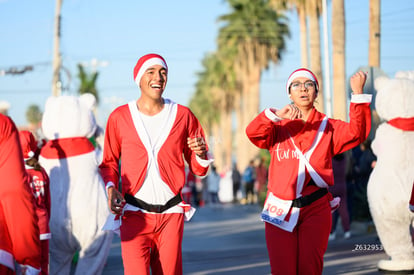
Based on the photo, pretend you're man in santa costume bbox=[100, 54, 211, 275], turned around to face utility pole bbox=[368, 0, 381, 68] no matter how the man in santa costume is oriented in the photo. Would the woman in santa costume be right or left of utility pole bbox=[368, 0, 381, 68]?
right

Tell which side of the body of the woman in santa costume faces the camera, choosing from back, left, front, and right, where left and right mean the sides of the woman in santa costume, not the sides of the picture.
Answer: front

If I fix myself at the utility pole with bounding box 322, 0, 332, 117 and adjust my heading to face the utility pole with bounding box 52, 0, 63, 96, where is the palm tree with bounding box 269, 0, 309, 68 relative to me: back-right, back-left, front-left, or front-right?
front-right

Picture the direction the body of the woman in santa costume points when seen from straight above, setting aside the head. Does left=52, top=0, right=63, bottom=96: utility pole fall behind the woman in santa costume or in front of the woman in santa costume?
behind

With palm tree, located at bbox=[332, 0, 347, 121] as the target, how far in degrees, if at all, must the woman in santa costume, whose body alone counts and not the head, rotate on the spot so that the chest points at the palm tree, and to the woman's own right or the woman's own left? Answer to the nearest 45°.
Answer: approximately 180°

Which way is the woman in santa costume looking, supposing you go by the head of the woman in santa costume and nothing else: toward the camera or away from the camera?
toward the camera

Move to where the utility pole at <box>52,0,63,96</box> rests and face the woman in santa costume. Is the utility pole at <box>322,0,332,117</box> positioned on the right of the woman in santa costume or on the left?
left

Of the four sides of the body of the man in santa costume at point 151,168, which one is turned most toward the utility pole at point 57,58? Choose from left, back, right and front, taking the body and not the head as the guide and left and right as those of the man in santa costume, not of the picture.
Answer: back

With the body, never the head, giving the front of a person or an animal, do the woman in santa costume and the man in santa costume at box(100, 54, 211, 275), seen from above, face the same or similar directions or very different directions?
same or similar directions

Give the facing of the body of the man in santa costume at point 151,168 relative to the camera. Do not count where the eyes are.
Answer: toward the camera

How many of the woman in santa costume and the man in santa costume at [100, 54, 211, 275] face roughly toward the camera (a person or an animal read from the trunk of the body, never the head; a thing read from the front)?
2
